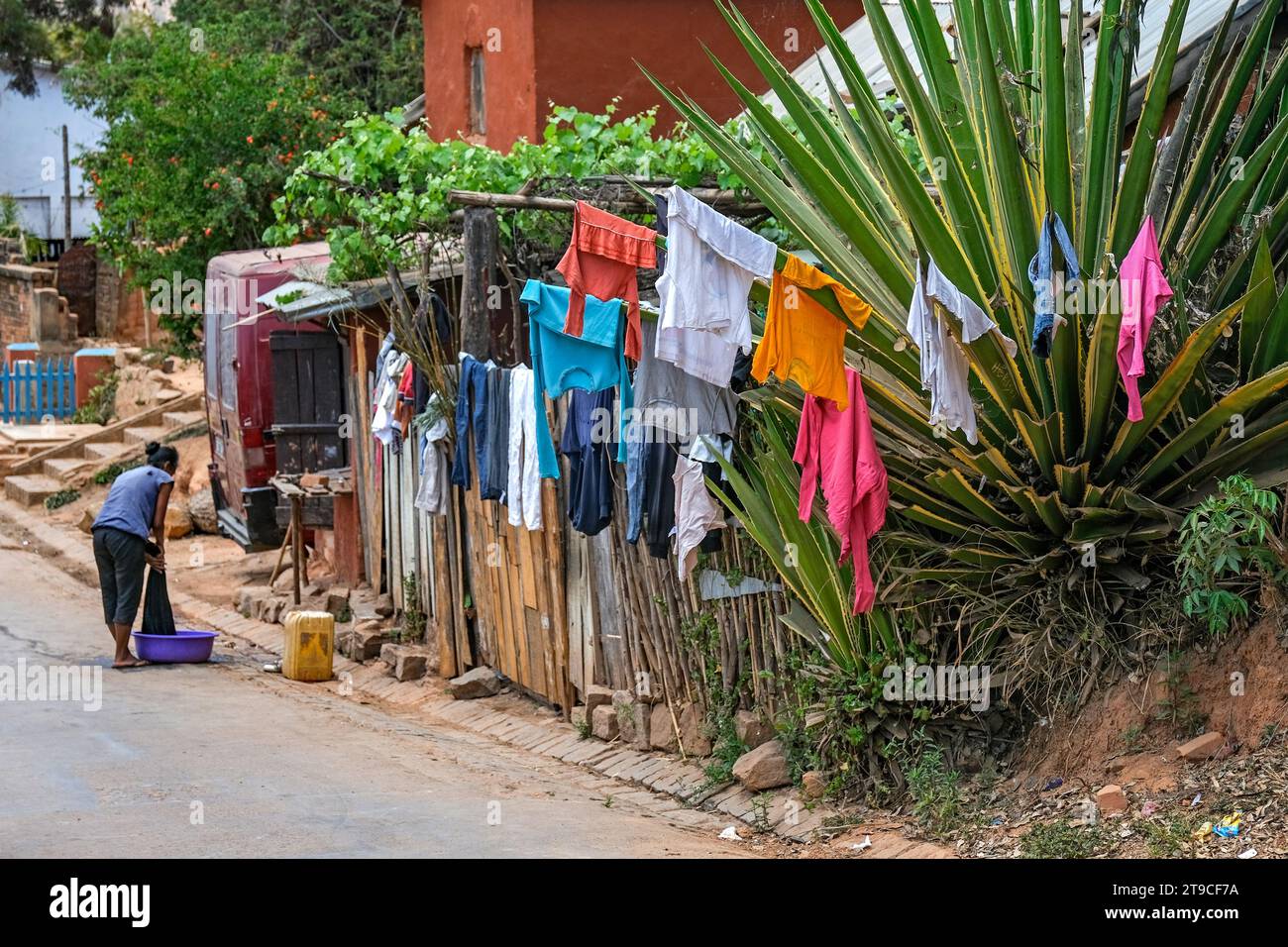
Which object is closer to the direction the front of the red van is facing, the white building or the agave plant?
the white building

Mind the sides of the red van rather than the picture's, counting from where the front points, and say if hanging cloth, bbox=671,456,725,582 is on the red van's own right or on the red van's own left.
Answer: on the red van's own right

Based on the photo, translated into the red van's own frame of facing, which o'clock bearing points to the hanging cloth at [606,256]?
The hanging cloth is roughly at 4 o'clock from the red van.

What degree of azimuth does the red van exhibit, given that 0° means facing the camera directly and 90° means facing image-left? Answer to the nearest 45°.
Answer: approximately 225°

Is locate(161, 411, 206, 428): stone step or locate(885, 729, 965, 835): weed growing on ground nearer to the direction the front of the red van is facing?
the stone step

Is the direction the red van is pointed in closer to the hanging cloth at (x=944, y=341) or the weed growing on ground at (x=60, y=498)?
the weed growing on ground

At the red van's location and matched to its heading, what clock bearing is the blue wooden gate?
The blue wooden gate is roughly at 10 o'clock from the red van.

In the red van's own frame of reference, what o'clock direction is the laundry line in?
The laundry line is roughly at 4 o'clock from the red van.

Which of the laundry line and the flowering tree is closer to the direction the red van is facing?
the flowering tree

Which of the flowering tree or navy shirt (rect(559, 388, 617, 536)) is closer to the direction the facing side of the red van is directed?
the flowering tree

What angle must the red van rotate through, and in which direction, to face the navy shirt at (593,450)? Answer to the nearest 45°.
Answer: approximately 135° to its right

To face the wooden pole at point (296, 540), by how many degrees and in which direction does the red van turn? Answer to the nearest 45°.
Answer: approximately 135° to its right

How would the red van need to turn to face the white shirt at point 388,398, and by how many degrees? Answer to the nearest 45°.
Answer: approximately 135° to its right

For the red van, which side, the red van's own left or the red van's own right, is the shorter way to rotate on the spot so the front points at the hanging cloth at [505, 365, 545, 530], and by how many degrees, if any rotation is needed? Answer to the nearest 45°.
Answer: approximately 135° to the red van's own right
